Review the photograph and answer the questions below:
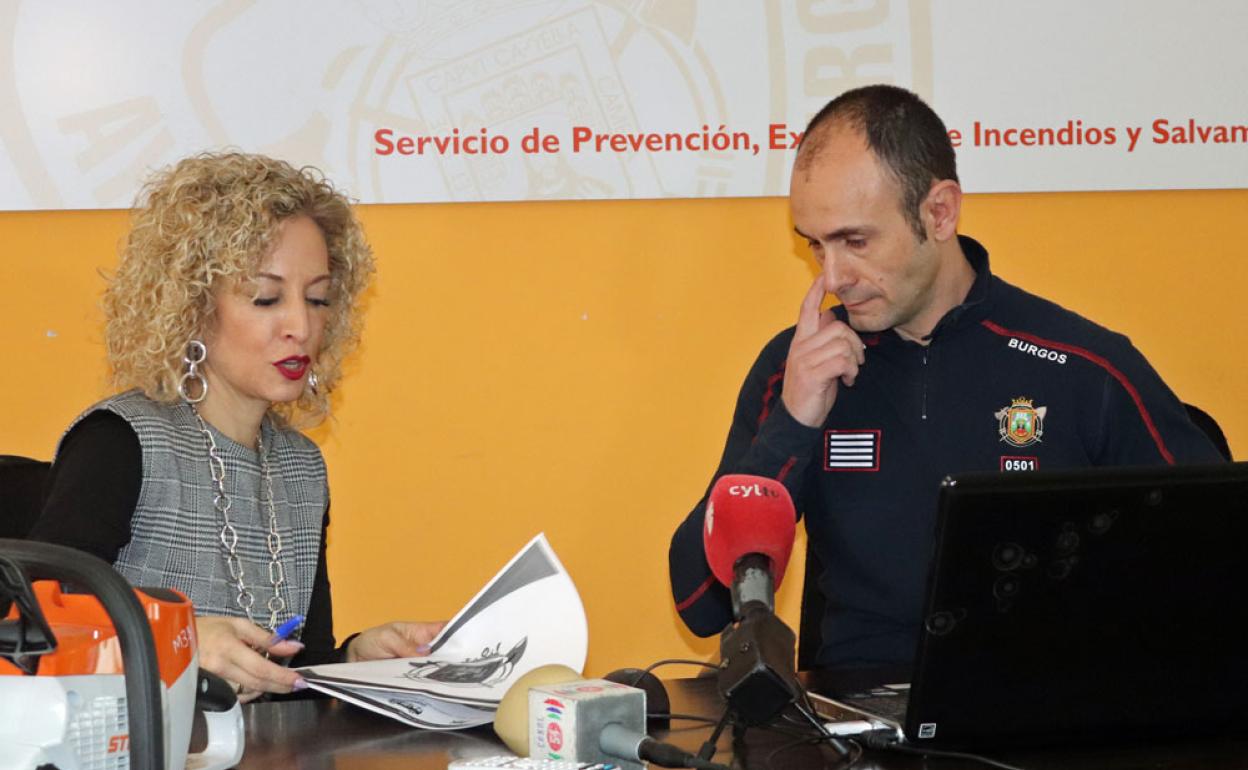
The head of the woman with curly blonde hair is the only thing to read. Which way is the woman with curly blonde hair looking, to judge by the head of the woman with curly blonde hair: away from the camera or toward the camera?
toward the camera

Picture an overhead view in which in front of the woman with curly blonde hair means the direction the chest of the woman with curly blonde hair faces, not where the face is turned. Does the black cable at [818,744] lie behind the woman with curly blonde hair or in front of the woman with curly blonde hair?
in front

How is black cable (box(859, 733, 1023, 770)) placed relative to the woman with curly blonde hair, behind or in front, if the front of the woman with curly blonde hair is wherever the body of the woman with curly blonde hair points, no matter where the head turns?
in front

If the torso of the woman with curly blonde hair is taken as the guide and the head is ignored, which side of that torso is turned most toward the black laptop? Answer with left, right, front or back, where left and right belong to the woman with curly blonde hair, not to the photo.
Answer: front

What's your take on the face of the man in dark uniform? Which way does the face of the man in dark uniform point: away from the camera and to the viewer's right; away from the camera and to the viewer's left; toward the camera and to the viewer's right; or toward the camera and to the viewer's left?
toward the camera and to the viewer's left

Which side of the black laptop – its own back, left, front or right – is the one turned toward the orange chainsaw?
left

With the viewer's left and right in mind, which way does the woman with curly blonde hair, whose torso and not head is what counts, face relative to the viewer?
facing the viewer and to the right of the viewer

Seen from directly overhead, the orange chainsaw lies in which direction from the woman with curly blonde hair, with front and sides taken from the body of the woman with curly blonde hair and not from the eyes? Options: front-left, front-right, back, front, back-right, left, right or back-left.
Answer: front-right

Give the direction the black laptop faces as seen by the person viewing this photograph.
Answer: facing away from the viewer and to the left of the viewer

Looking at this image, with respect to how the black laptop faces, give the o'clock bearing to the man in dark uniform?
The man in dark uniform is roughly at 1 o'clock from the black laptop.
